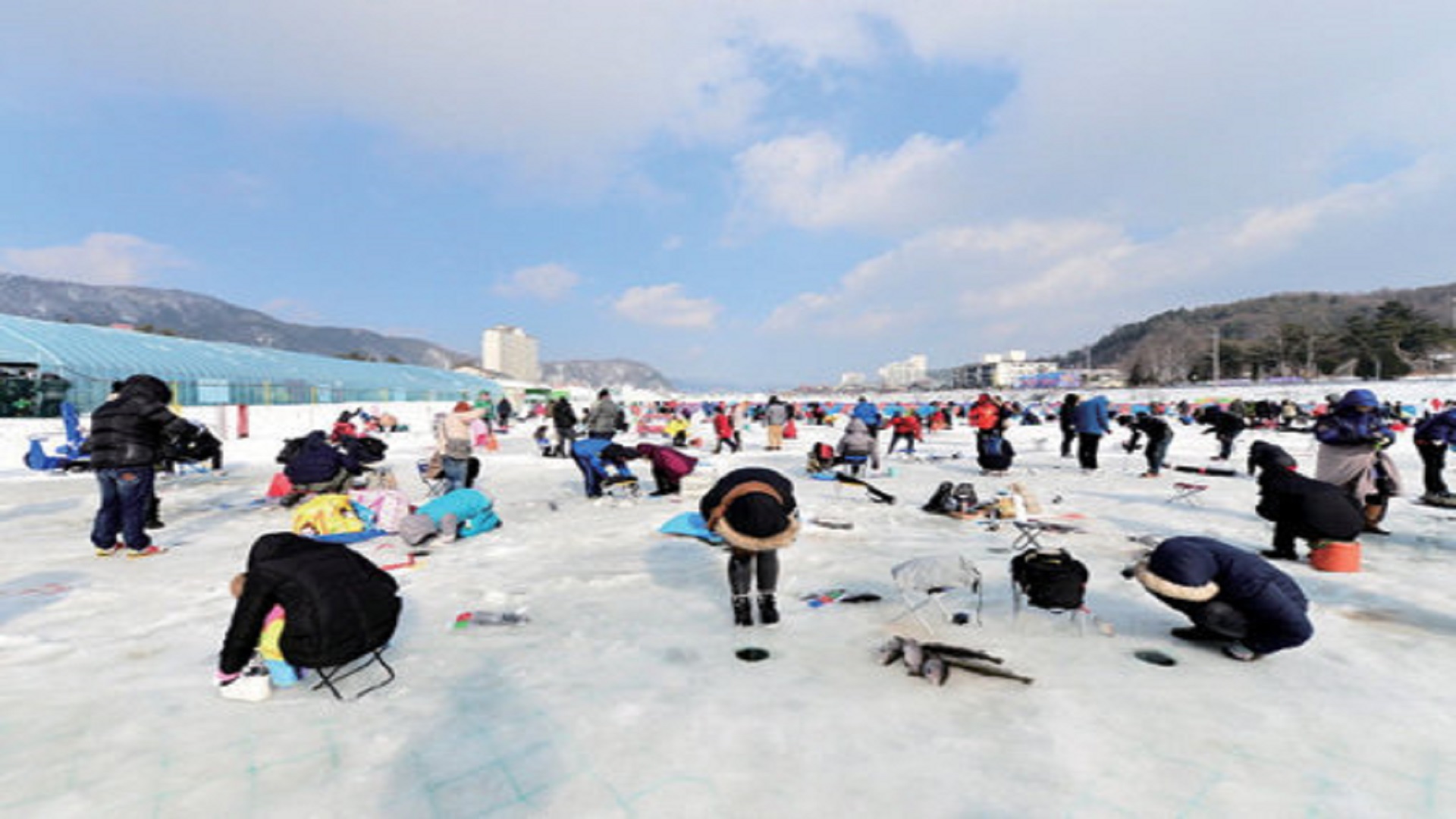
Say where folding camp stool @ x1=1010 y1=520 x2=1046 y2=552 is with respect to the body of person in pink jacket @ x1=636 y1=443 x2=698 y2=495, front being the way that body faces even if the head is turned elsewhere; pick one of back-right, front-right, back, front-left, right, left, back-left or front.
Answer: back-left

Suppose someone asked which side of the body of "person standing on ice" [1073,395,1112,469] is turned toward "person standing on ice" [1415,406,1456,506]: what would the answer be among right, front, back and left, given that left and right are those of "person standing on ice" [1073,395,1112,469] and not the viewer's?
right

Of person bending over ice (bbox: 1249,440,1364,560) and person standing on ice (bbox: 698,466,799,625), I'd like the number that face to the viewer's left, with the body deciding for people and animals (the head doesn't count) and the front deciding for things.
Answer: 1

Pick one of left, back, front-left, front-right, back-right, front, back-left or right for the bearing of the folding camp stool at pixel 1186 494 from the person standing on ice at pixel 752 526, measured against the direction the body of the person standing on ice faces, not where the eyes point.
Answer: back-left

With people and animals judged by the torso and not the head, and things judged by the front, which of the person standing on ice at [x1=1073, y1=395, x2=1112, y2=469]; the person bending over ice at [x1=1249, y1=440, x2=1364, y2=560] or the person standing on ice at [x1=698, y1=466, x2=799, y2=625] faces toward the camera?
the person standing on ice at [x1=698, y1=466, x2=799, y2=625]

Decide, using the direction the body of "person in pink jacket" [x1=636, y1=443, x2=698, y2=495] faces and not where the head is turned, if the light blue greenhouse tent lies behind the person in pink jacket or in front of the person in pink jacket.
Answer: in front

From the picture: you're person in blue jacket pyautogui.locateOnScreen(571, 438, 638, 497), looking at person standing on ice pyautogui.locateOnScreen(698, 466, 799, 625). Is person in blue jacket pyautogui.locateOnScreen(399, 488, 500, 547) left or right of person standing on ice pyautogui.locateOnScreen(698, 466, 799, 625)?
right

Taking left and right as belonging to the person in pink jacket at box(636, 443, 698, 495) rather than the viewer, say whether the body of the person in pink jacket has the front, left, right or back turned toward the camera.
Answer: left

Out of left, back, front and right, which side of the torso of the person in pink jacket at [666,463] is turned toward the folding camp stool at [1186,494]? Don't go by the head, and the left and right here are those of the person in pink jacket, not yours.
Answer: back

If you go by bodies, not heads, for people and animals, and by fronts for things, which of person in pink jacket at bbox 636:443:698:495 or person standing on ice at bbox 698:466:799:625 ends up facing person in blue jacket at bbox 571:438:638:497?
the person in pink jacket

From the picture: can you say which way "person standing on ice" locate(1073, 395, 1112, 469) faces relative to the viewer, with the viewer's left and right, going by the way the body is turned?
facing away from the viewer and to the right of the viewer

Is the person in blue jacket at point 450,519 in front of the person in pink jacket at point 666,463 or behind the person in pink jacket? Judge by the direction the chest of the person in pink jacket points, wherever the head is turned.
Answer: in front

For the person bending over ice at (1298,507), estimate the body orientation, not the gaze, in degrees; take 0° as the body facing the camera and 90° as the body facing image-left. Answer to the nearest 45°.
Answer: approximately 90°

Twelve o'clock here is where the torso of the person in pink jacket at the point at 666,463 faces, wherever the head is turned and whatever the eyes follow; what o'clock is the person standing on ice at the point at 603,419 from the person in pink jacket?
The person standing on ice is roughly at 2 o'clock from the person in pink jacket.

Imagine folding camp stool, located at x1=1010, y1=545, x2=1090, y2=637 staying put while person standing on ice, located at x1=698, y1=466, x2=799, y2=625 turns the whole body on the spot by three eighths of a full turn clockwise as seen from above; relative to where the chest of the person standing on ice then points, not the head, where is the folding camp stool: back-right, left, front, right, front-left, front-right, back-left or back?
back-right

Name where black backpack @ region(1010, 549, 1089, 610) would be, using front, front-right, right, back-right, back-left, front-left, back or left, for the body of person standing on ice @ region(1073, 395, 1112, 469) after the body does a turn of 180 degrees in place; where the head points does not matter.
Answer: front-left

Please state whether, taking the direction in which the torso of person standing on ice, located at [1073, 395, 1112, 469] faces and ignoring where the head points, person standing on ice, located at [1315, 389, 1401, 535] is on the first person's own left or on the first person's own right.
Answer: on the first person's own right
